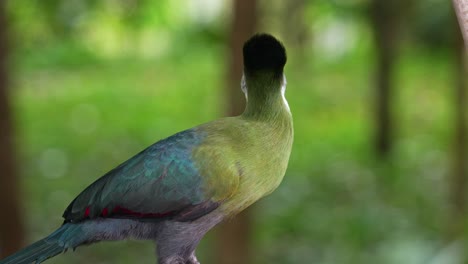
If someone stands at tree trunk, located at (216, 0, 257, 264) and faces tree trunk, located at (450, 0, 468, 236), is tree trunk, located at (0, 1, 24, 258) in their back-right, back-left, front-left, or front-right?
back-left

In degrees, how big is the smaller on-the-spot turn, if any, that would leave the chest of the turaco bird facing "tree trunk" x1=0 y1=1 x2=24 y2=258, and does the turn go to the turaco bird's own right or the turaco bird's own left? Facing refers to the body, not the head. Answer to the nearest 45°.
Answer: approximately 90° to the turaco bird's own left

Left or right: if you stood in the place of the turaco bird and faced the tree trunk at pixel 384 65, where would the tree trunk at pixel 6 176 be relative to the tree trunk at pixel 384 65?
left
